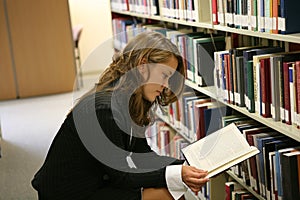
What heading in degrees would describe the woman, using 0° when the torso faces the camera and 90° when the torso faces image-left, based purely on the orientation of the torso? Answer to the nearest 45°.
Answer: approximately 270°

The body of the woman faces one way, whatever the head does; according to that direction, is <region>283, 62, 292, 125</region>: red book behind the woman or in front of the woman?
in front

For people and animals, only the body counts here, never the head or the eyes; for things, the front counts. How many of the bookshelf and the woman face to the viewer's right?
1

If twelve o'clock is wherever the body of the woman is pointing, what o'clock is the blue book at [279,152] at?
The blue book is roughly at 12 o'clock from the woman.

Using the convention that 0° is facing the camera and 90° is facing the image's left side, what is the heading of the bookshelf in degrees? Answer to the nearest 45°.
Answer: approximately 45°

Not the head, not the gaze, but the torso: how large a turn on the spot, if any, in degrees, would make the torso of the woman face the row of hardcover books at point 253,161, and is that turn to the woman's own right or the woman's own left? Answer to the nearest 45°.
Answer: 0° — they already face it

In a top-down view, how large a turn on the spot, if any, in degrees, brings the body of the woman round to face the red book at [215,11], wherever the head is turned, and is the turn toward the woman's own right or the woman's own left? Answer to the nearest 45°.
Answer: approximately 45° to the woman's own left

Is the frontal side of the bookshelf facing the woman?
yes
